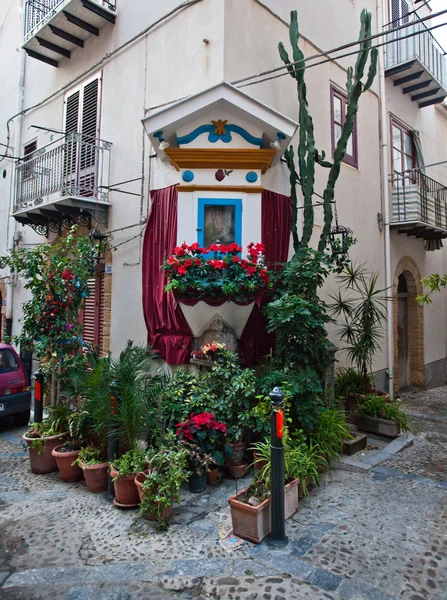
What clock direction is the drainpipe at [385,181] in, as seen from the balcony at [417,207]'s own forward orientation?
The drainpipe is roughly at 3 o'clock from the balcony.

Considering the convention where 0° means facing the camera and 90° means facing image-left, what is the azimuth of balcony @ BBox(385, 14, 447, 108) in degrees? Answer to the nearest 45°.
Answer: approximately 315°

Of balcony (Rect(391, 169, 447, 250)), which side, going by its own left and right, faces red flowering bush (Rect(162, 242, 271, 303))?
right

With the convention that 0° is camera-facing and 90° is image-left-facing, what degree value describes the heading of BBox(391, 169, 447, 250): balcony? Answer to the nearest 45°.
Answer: approximately 315°

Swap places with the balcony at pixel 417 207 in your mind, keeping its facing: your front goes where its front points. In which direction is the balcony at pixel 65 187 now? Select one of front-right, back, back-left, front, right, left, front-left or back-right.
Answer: right

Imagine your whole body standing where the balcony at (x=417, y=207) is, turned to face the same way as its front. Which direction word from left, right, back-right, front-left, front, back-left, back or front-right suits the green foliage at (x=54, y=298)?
right
